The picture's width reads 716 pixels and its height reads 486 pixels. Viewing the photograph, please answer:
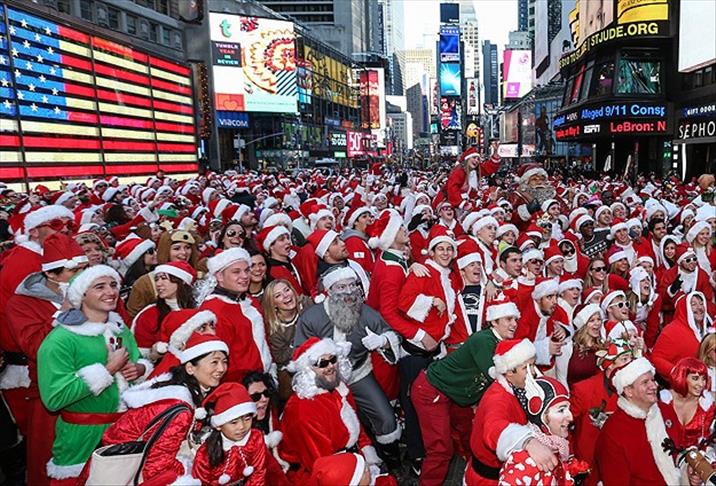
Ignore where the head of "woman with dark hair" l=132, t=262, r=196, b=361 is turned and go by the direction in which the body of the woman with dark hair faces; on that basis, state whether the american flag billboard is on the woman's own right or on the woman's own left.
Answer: on the woman's own right

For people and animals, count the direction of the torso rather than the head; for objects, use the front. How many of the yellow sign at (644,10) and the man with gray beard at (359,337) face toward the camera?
2

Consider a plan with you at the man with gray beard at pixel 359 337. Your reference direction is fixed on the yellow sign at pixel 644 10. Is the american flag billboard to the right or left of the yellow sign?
left

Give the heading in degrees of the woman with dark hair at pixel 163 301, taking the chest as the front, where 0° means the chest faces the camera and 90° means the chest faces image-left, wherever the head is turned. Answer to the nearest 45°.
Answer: approximately 45°

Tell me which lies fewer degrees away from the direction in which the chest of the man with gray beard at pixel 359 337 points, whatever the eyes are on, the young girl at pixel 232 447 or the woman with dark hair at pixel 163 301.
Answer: the young girl

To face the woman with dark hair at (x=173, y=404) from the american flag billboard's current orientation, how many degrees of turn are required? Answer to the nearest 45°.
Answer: approximately 45° to its right

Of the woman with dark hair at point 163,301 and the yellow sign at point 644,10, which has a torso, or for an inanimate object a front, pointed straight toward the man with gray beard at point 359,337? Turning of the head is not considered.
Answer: the yellow sign

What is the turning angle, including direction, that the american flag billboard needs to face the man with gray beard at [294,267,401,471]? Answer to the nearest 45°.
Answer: approximately 45° to its right

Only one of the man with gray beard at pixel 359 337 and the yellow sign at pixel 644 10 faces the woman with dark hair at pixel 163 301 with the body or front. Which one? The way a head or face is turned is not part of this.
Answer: the yellow sign

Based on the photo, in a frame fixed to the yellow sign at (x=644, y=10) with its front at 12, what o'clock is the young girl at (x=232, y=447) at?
The young girl is roughly at 12 o'clock from the yellow sign.

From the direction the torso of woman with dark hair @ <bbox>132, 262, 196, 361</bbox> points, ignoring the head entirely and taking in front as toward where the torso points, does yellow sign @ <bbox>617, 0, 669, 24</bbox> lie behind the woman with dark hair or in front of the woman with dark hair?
behind

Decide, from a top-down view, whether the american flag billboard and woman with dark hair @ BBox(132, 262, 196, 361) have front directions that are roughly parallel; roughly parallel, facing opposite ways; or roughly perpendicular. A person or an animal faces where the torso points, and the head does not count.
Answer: roughly perpendicular
